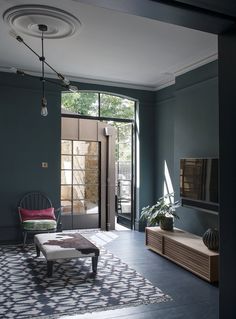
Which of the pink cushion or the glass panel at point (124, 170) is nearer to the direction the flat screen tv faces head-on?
the pink cushion

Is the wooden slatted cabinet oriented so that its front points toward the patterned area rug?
yes

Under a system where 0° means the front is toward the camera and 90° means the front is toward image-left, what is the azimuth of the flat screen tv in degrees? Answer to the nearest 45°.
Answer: approximately 45°

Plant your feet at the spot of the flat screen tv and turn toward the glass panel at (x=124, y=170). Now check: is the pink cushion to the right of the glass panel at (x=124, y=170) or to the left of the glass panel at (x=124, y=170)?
left

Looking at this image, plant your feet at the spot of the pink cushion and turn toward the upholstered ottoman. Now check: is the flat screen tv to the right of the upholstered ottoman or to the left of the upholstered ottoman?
left

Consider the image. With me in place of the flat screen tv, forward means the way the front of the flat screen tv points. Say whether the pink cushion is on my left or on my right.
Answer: on my right

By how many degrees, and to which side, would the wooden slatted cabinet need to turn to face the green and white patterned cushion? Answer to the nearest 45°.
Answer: approximately 45° to its right
